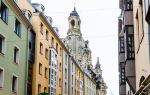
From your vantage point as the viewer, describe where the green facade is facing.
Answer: facing the viewer and to the right of the viewer

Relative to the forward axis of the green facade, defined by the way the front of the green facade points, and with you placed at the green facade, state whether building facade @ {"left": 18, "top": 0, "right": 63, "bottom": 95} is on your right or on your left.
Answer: on your left

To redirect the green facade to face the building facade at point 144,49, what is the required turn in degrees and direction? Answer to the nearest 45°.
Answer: approximately 45° to its right
